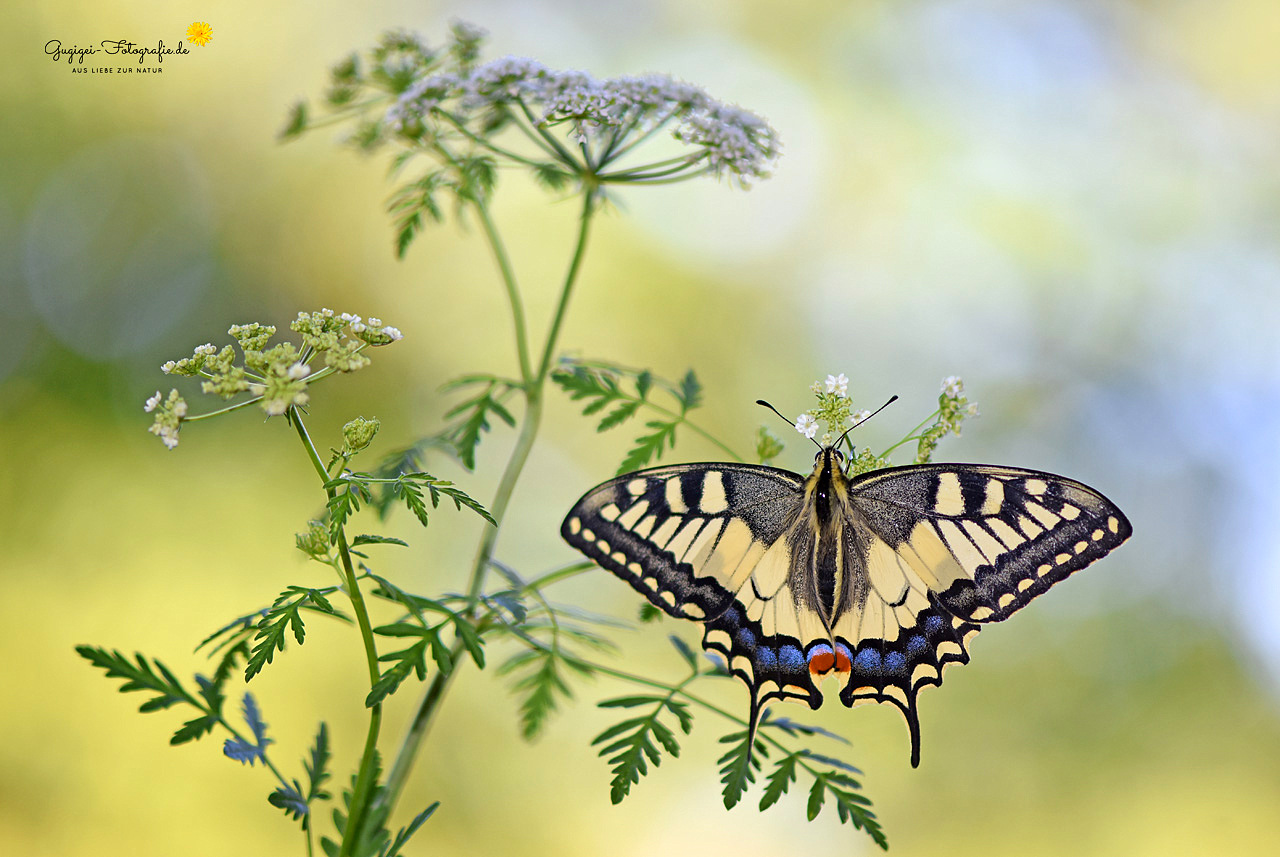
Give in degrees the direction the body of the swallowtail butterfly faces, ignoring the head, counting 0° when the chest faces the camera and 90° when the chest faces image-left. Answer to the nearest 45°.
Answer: approximately 180°
